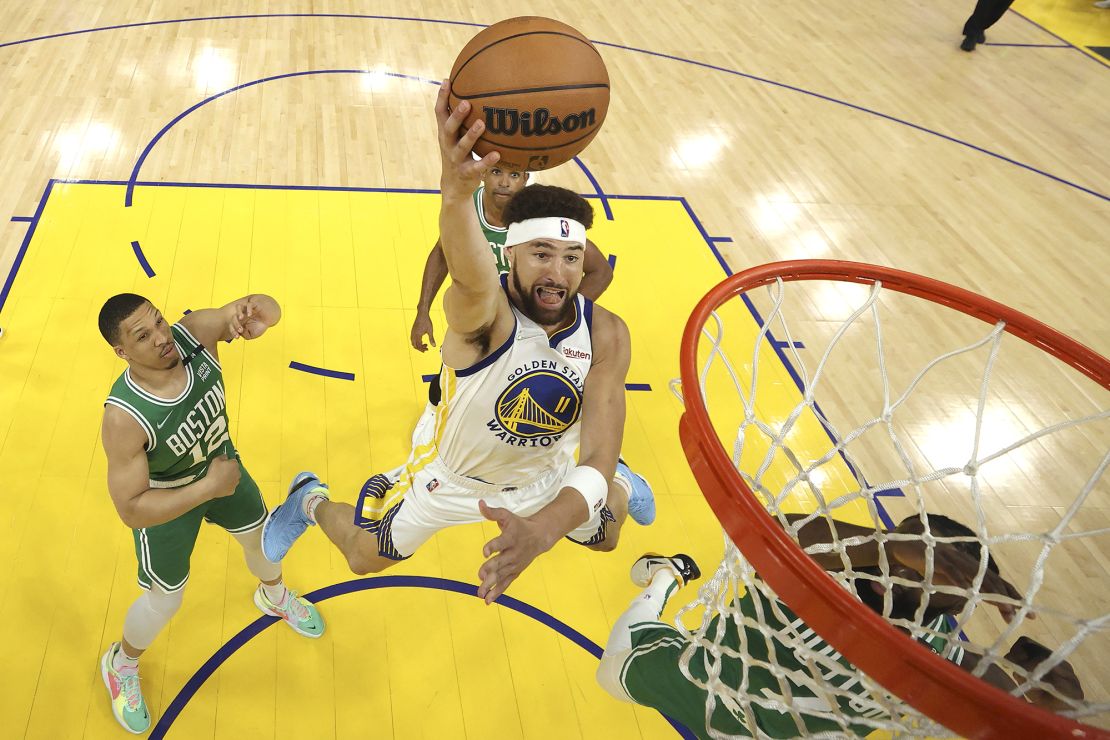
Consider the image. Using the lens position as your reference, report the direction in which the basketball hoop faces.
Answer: facing away from the viewer and to the left of the viewer

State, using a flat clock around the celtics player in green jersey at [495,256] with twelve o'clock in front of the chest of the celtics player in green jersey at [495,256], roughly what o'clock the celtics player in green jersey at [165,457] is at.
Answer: the celtics player in green jersey at [165,457] is roughly at 1 o'clock from the celtics player in green jersey at [495,256].

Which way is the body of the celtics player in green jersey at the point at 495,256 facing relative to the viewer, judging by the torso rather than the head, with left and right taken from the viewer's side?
facing the viewer

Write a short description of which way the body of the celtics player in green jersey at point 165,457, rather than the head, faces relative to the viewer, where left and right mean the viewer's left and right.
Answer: facing the viewer and to the right of the viewer

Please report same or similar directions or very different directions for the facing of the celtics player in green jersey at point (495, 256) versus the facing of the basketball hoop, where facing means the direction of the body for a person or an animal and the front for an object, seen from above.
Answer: very different directions

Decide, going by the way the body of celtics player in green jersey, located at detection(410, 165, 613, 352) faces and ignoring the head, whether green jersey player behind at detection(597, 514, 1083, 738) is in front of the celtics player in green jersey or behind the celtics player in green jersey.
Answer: in front

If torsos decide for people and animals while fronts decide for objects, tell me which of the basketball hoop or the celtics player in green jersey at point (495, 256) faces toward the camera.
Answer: the celtics player in green jersey

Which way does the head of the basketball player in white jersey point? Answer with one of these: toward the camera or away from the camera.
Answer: toward the camera

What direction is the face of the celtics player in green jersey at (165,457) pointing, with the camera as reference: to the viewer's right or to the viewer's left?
to the viewer's right

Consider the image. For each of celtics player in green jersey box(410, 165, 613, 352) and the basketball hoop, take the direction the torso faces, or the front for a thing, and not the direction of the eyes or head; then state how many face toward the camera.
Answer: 1
